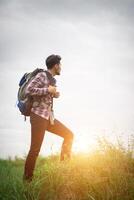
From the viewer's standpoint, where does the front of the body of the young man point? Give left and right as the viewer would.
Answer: facing to the right of the viewer
